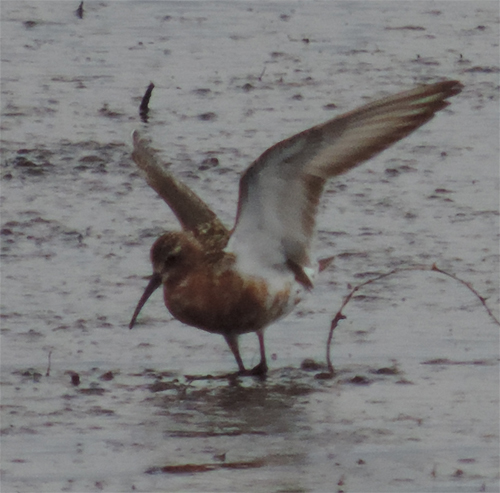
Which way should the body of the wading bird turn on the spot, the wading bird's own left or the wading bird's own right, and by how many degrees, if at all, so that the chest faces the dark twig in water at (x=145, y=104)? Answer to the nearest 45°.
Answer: approximately 135° to the wading bird's own right

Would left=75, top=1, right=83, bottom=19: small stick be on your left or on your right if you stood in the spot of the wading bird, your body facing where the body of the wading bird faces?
on your right

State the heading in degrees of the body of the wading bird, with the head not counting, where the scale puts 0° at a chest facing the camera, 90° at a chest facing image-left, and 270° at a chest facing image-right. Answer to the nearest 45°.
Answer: approximately 45°
